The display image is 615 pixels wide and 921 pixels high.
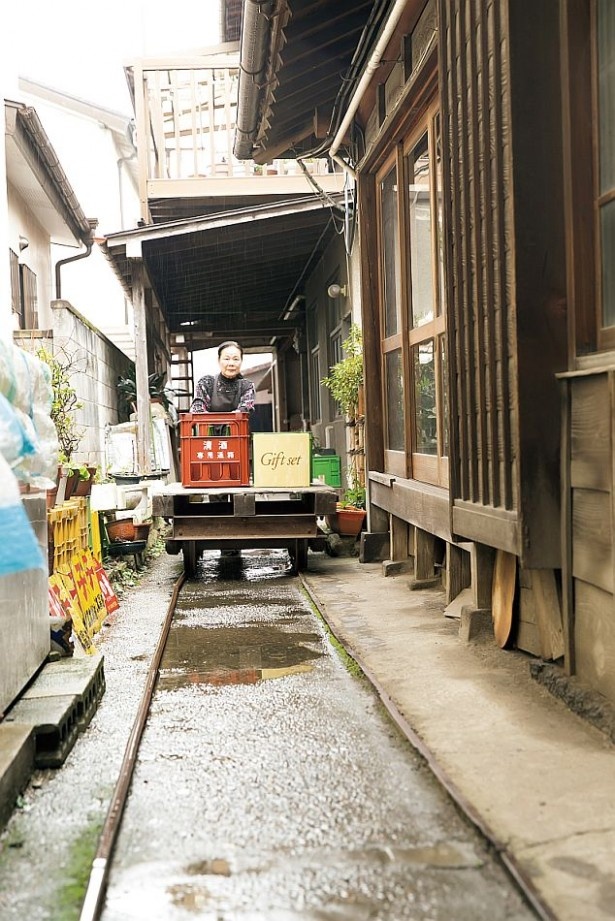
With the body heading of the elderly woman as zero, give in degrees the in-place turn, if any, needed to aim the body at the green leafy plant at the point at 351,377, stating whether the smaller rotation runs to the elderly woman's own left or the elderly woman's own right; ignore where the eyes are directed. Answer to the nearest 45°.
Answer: approximately 135° to the elderly woman's own left

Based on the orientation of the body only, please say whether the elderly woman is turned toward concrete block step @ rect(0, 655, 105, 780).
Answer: yes

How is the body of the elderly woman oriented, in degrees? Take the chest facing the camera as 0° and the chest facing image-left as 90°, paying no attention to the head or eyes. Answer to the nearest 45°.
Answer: approximately 0°

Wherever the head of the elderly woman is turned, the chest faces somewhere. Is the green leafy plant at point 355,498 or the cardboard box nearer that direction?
the cardboard box

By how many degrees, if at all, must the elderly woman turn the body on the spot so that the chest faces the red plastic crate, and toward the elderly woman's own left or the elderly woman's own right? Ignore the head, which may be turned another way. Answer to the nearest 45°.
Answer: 0° — they already face it

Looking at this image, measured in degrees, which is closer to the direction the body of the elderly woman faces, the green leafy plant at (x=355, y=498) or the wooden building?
the wooden building

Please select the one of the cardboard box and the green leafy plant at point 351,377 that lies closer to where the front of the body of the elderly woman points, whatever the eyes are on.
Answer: the cardboard box
